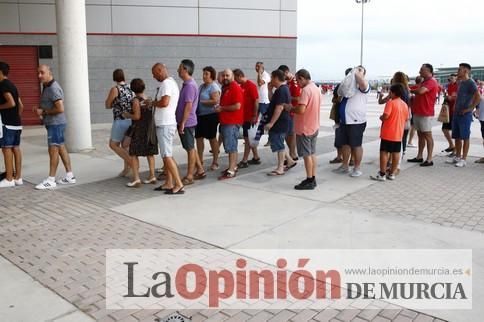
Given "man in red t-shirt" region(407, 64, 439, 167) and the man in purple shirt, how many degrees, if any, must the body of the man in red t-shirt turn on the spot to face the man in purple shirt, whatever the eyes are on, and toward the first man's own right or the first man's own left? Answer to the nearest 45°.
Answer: approximately 45° to the first man's own left

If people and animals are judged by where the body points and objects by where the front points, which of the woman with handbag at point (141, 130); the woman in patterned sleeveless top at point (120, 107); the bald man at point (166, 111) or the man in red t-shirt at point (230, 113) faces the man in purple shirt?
the man in red t-shirt

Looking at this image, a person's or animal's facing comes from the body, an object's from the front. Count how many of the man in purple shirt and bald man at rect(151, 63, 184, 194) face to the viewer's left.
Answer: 2

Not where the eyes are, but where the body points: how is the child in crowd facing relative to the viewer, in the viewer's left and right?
facing away from the viewer and to the left of the viewer

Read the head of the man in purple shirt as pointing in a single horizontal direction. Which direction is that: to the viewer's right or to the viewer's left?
to the viewer's left

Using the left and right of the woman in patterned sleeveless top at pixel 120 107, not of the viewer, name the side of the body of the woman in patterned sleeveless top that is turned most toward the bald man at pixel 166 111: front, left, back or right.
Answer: back

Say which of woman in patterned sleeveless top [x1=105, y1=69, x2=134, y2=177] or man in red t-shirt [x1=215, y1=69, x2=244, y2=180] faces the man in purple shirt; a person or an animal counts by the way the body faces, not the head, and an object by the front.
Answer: the man in red t-shirt

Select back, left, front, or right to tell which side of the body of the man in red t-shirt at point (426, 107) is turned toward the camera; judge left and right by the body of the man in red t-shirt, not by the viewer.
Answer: left

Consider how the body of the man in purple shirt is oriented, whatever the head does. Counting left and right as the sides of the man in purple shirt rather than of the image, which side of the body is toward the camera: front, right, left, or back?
left

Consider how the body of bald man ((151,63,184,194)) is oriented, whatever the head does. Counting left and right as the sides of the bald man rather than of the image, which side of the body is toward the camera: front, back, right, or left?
left
